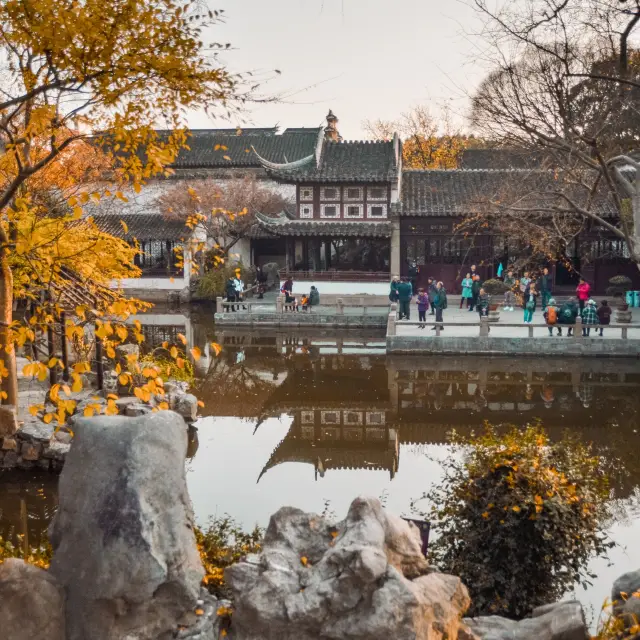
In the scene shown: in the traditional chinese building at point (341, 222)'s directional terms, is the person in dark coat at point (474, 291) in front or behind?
in front

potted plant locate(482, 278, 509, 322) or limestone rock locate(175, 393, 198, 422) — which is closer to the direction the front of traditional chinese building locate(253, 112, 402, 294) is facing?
the limestone rock

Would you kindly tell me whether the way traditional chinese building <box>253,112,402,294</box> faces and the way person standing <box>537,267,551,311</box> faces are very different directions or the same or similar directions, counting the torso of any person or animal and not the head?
same or similar directions

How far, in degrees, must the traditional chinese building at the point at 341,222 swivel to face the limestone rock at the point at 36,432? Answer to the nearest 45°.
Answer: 0° — it already faces it

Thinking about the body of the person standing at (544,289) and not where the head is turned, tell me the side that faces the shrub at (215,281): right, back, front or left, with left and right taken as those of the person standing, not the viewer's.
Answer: right

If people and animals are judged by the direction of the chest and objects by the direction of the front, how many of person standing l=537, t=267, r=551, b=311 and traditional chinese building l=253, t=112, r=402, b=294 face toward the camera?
2

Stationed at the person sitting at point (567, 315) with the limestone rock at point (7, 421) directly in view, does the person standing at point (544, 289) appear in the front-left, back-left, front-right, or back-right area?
back-right

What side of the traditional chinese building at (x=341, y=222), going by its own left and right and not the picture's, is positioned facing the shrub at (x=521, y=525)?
front

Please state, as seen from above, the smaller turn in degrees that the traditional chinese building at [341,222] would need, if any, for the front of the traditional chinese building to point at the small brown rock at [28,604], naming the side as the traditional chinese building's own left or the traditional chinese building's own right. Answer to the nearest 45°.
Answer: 0° — it already faces it

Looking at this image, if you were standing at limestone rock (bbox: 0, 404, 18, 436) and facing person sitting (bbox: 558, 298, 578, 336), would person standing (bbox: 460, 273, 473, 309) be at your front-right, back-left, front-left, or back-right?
front-left

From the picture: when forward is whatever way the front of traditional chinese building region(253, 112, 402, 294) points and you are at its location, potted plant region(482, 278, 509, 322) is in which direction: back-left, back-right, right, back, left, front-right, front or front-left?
front-left

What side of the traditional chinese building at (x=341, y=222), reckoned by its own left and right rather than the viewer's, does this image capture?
front

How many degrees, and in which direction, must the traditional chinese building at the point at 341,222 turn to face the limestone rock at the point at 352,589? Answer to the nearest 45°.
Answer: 0° — it already faces it

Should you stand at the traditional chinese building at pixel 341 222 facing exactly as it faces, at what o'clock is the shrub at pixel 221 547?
The shrub is roughly at 12 o'clock from the traditional chinese building.

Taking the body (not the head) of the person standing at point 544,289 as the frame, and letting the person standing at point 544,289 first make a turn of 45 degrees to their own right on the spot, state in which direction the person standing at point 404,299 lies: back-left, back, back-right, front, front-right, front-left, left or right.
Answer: front
